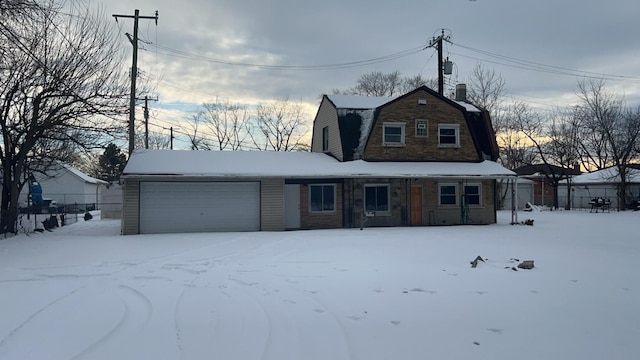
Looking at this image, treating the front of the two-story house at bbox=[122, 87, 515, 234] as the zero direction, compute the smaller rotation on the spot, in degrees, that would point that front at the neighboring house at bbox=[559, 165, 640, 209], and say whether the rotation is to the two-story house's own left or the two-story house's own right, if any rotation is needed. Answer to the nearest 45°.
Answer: approximately 135° to the two-story house's own left

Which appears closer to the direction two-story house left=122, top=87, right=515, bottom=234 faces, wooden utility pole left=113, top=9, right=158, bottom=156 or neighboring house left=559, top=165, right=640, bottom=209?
the wooden utility pole

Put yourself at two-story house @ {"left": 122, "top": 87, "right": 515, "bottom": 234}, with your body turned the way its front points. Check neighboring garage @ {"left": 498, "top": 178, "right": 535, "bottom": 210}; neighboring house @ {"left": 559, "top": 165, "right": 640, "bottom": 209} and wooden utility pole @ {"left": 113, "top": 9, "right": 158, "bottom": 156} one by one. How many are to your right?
1

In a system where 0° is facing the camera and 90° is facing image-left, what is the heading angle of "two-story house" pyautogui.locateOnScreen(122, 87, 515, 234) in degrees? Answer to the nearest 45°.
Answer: approximately 0°

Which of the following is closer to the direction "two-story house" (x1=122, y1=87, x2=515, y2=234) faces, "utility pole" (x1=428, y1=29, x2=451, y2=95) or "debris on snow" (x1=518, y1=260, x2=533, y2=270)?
the debris on snow

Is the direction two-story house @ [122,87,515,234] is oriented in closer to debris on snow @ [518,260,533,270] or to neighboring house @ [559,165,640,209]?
the debris on snow

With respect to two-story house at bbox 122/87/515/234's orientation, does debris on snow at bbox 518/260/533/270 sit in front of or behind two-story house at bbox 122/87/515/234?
in front

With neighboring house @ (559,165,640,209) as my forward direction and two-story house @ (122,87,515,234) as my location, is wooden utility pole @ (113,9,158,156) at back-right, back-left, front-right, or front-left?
back-left

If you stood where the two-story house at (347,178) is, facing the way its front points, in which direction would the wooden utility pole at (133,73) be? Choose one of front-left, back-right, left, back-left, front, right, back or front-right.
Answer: right

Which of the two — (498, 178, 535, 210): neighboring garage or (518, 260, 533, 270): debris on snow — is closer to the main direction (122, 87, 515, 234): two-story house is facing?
the debris on snow

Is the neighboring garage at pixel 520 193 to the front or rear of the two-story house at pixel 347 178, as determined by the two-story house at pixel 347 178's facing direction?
to the rear

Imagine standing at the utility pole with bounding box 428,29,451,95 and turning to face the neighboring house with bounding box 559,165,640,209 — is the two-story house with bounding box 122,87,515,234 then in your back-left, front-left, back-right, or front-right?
back-right

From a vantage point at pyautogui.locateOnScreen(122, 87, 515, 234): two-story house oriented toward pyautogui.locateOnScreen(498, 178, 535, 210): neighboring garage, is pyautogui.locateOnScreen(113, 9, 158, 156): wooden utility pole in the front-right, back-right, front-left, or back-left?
back-left

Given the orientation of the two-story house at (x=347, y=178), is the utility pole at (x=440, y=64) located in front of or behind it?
behind
